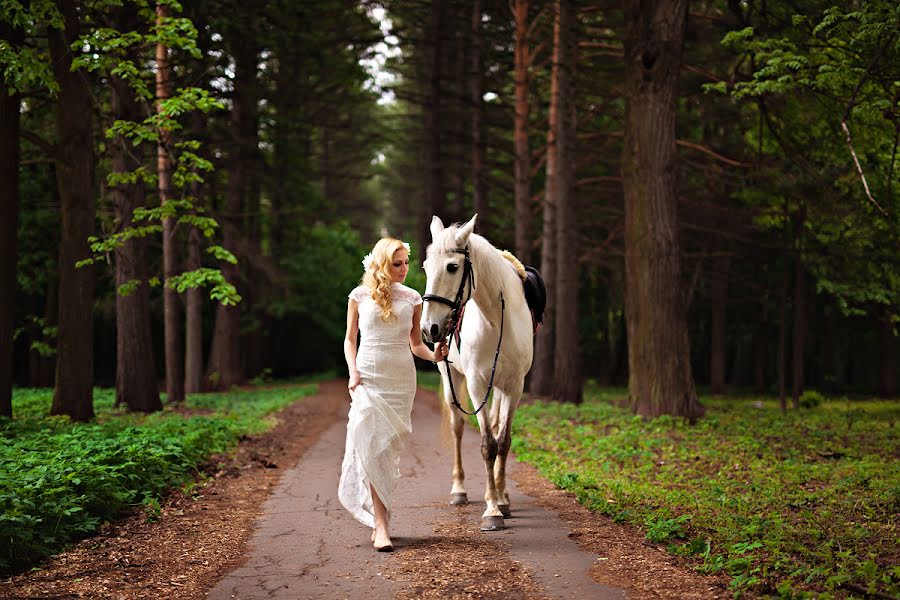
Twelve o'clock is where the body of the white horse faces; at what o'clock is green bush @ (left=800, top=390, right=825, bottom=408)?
The green bush is roughly at 7 o'clock from the white horse.

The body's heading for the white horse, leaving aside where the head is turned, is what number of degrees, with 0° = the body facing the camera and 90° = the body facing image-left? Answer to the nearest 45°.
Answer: approximately 0°

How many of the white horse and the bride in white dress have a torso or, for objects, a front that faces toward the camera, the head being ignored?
2

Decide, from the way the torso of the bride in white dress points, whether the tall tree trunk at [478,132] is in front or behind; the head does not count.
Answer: behind

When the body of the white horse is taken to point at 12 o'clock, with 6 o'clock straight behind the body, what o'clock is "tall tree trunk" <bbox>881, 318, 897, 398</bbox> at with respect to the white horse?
The tall tree trunk is roughly at 7 o'clock from the white horse.

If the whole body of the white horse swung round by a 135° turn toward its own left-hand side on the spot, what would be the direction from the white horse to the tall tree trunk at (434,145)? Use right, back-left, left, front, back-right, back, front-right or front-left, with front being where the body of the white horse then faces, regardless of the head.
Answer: front-left

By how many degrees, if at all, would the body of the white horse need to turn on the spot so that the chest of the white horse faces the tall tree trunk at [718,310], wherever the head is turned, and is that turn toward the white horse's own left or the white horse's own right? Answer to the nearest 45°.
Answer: approximately 180°

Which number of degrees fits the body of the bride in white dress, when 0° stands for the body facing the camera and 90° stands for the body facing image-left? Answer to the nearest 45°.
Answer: approximately 0°

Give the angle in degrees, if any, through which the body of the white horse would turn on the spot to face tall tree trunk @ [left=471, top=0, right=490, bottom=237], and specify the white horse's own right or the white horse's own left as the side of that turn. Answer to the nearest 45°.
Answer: approximately 180°
